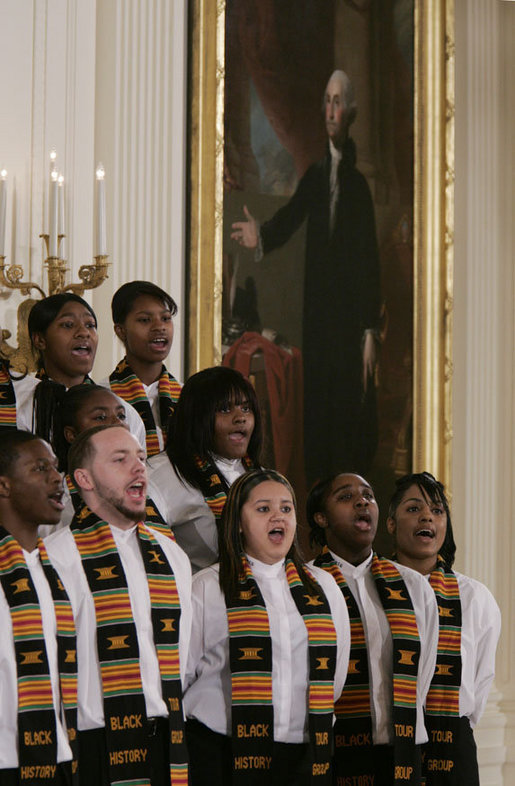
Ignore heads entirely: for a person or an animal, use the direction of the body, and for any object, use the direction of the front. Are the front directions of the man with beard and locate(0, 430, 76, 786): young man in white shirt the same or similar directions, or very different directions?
same or similar directions

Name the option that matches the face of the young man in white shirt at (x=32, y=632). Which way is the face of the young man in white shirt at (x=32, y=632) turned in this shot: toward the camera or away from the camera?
toward the camera

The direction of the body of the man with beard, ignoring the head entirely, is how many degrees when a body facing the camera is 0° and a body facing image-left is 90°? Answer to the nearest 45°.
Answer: approximately 315°

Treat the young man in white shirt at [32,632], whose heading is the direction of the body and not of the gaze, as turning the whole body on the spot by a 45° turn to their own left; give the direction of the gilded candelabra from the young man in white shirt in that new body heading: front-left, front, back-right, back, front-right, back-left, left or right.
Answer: left

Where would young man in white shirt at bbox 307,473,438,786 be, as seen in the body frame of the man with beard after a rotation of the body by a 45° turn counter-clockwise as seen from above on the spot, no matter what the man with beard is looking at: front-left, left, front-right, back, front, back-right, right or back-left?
front-left

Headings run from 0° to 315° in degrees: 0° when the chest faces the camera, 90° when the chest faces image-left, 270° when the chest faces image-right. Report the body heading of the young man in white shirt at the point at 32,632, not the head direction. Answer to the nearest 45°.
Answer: approximately 315°

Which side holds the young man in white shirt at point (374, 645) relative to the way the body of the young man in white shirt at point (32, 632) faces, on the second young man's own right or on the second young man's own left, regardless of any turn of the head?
on the second young man's own left

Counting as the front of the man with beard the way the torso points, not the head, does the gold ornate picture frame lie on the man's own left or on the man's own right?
on the man's own left
